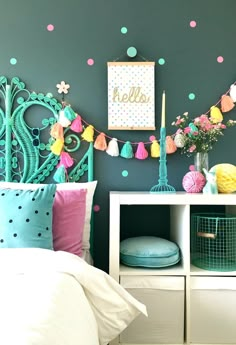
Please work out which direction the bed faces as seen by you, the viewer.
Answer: facing the viewer

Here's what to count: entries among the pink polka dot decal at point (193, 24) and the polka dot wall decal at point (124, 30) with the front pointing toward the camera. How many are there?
2

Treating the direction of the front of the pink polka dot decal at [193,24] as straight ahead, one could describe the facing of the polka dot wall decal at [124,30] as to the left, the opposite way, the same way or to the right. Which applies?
the same way

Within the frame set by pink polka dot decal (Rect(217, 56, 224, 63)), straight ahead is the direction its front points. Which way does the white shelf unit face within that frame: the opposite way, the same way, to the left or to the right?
the same way

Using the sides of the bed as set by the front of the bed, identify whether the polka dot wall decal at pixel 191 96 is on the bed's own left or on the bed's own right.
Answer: on the bed's own left

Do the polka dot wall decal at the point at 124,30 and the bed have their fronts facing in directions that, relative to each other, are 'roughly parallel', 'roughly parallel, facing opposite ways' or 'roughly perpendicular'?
roughly parallel

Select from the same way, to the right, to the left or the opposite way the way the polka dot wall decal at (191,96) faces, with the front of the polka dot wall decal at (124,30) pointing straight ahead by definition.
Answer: the same way

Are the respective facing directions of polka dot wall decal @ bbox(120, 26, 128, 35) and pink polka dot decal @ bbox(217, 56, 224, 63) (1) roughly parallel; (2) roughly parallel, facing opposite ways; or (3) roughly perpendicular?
roughly parallel

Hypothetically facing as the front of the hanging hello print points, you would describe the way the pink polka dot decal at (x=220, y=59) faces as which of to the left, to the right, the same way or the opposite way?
the same way

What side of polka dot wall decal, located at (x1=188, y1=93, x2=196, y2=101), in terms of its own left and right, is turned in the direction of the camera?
front
